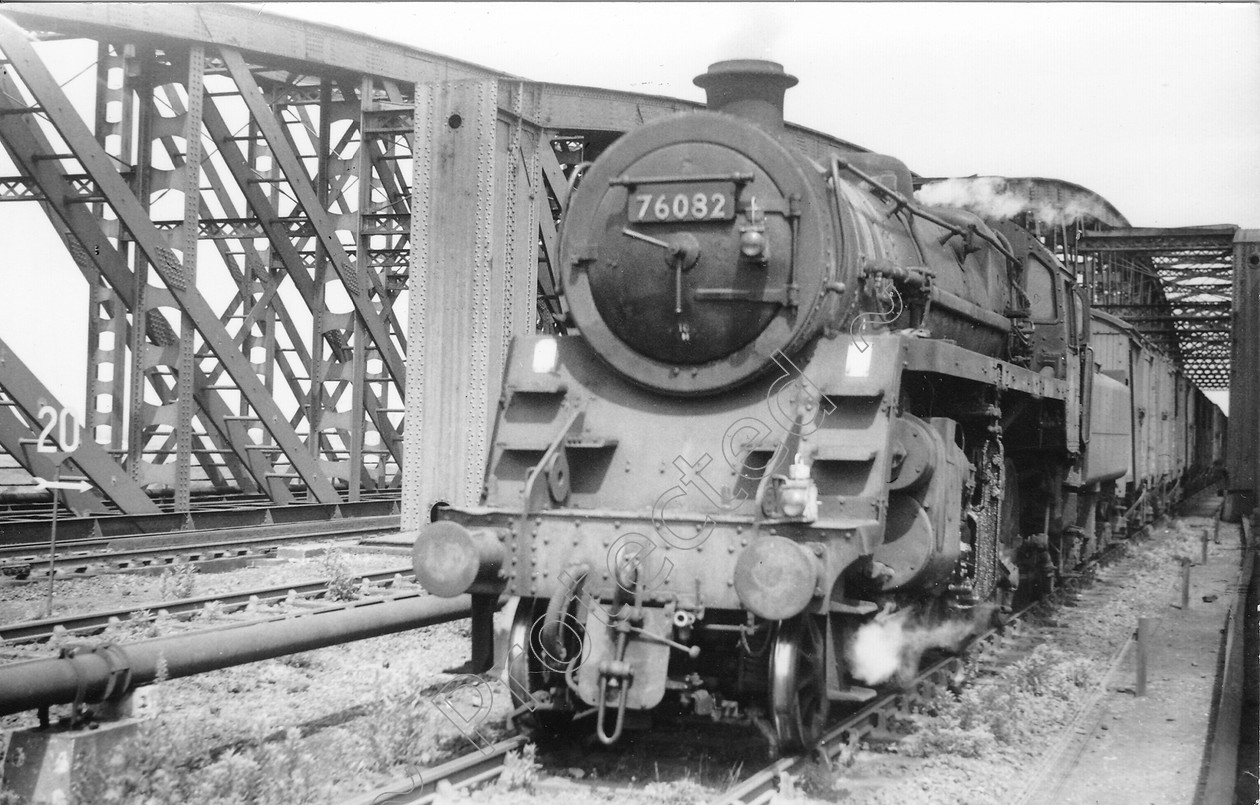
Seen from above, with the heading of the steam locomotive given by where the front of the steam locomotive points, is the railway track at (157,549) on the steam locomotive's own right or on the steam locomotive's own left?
on the steam locomotive's own right

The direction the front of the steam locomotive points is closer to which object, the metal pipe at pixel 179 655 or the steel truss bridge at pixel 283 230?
the metal pipe

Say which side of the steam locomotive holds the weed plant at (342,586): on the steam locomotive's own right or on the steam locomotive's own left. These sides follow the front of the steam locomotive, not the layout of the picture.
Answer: on the steam locomotive's own right

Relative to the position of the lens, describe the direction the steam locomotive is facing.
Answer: facing the viewer and to the left of the viewer

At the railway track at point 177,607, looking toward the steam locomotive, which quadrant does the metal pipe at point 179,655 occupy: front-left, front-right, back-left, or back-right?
front-right

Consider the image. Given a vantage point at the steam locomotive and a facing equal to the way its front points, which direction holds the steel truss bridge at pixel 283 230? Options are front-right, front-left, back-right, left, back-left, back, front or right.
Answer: right

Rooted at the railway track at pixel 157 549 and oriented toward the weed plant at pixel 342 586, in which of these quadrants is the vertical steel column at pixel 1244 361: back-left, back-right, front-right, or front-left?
front-left

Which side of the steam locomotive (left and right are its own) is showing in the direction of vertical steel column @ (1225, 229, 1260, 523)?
back

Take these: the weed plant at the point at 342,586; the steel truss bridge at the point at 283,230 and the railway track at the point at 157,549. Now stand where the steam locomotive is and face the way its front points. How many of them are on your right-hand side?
3
